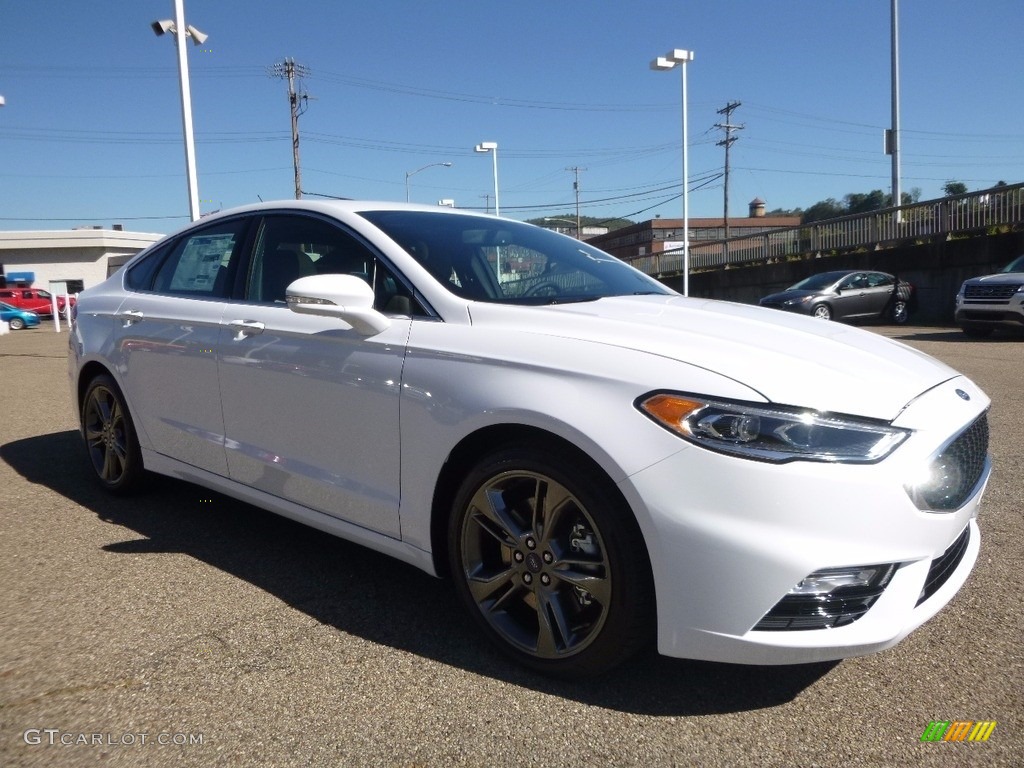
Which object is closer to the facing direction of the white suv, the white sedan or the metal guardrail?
the white sedan

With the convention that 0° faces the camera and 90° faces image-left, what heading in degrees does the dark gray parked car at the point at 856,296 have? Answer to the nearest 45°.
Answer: approximately 45°

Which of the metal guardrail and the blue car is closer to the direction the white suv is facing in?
the blue car

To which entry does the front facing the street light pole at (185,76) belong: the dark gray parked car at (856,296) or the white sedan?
the dark gray parked car

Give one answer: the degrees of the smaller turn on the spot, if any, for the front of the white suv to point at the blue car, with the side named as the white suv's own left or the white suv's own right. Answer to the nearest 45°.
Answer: approximately 45° to the white suv's own right

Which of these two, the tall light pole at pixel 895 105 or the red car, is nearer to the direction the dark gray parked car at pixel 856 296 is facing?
the red car

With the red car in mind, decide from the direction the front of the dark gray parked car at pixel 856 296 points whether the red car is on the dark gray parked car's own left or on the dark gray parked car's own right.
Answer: on the dark gray parked car's own right

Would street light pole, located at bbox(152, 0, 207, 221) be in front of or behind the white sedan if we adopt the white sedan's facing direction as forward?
behind

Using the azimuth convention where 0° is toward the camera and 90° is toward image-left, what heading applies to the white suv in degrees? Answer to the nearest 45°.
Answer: approximately 45°

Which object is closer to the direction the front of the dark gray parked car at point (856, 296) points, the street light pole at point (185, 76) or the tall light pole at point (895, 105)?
the street light pole
